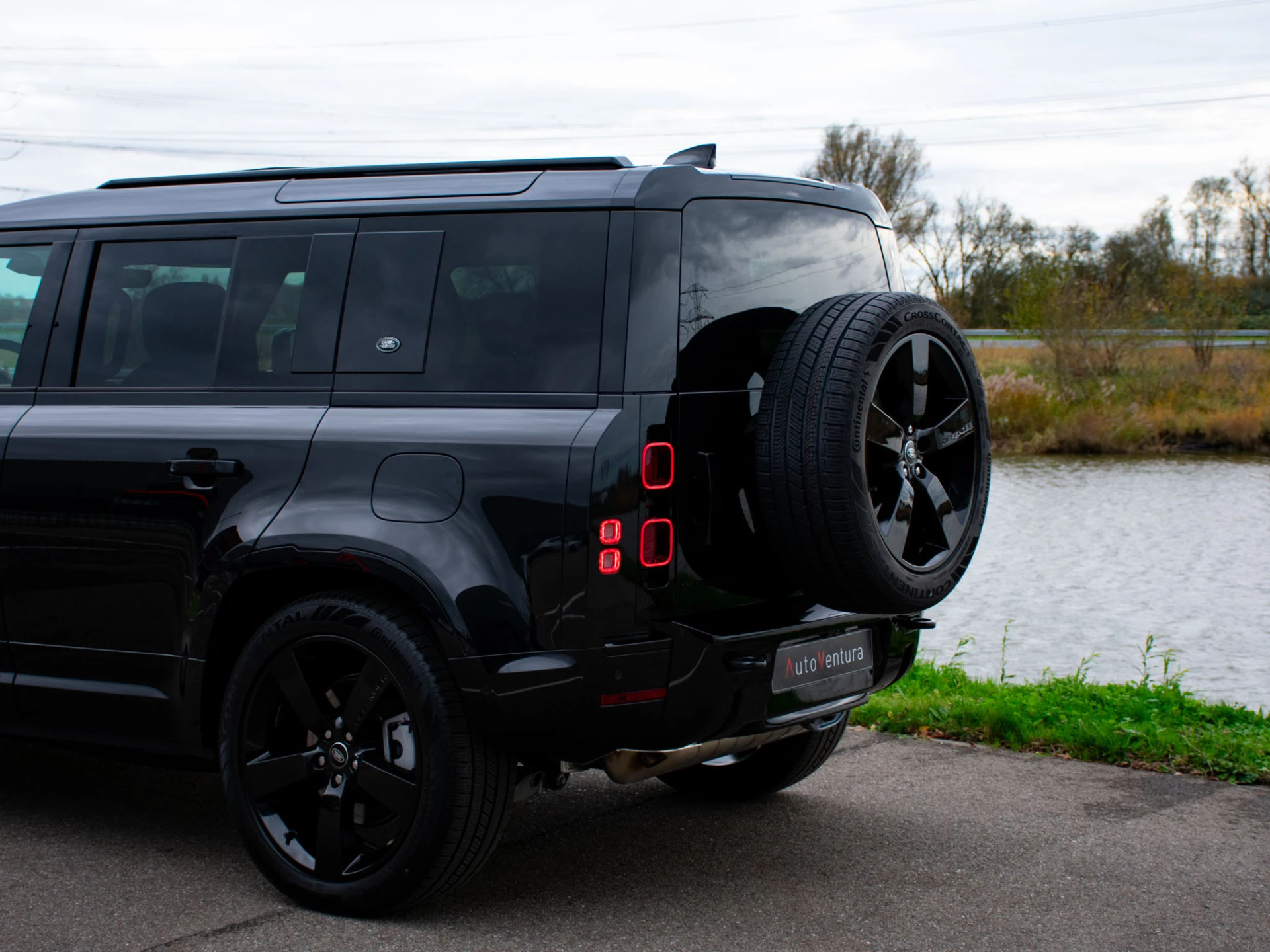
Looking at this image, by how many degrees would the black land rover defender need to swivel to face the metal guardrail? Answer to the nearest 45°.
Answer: approximately 90° to its right

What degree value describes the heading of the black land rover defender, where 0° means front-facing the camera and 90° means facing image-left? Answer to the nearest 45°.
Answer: approximately 135°
